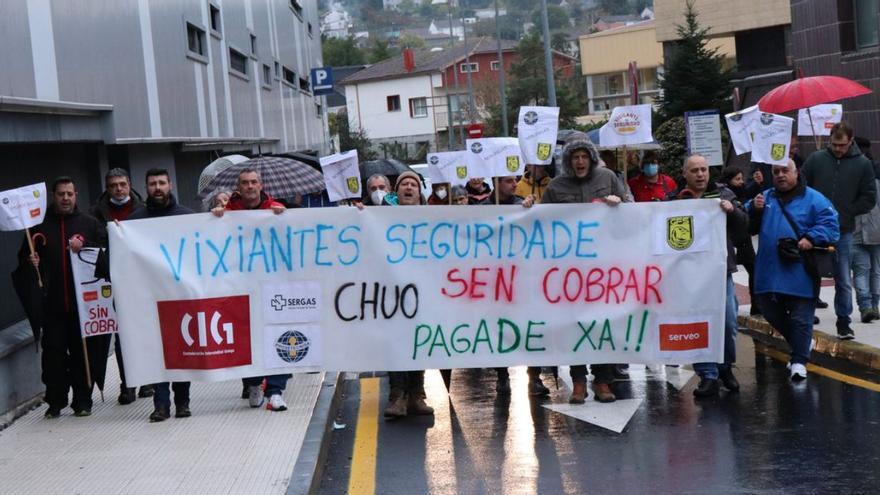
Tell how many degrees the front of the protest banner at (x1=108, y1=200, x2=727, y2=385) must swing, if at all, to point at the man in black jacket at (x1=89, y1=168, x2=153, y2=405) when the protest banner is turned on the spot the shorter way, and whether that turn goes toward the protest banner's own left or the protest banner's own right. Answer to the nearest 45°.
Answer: approximately 90° to the protest banner's own right

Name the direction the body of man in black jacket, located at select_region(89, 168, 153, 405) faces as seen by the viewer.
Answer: toward the camera

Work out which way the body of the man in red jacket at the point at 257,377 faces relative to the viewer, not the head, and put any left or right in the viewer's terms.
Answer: facing the viewer

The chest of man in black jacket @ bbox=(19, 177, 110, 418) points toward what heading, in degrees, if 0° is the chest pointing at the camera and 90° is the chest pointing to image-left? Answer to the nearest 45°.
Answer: approximately 0°

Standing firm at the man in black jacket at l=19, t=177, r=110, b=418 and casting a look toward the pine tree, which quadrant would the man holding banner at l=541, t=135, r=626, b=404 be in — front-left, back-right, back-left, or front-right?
front-right

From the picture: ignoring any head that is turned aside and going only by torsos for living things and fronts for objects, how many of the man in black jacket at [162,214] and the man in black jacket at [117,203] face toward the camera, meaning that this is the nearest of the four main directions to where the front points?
2

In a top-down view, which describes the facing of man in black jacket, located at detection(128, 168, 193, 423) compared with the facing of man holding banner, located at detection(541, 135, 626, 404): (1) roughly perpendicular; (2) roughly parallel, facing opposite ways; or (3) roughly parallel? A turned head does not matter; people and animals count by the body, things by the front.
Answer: roughly parallel

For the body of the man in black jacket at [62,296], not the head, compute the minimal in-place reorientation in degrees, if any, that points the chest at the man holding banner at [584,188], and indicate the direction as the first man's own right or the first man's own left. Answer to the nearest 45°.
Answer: approximately 90° to the first man's own left

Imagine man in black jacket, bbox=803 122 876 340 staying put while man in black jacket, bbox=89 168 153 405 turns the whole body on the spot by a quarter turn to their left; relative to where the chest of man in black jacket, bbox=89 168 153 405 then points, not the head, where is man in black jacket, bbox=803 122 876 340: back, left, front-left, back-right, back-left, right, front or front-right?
front

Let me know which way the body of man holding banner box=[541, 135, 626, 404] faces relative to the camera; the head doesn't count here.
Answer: toward the camera

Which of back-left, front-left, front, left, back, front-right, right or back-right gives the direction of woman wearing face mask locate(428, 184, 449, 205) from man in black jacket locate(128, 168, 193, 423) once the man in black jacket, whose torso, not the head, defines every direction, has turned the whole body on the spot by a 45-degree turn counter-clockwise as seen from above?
left
